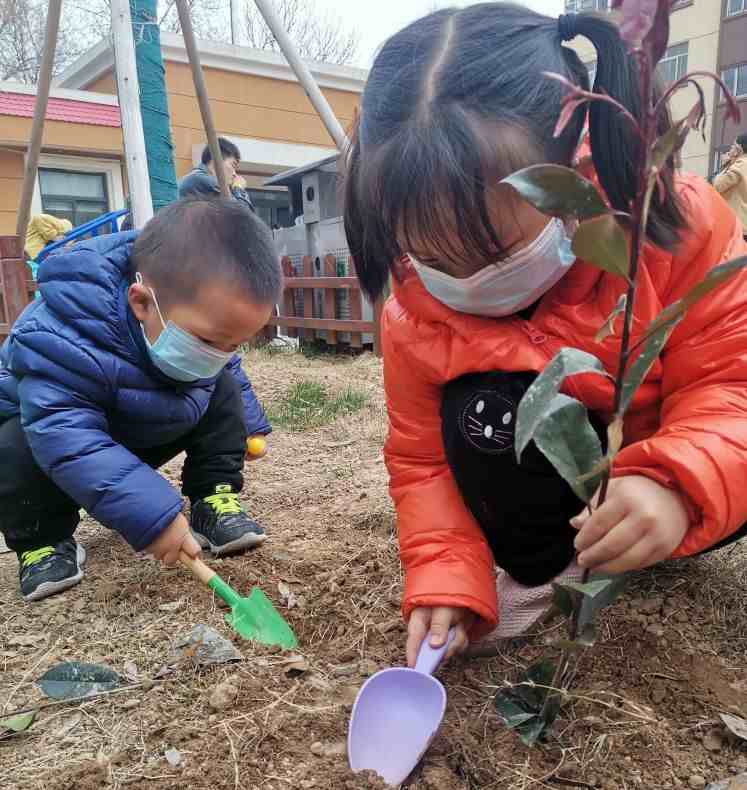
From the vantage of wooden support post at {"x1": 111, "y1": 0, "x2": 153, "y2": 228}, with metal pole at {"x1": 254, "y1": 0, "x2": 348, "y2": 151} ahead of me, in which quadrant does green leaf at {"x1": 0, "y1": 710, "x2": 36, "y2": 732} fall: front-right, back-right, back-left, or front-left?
back-right

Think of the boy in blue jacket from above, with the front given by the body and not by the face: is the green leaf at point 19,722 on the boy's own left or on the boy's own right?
on the boy's own right

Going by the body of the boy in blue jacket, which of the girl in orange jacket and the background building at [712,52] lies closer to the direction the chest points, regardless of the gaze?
the girl in orange jacket

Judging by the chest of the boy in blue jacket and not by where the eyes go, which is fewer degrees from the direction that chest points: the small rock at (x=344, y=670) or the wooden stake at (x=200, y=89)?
the small rock

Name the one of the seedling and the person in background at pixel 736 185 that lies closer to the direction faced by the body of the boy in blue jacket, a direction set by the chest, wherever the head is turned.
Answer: the seedling

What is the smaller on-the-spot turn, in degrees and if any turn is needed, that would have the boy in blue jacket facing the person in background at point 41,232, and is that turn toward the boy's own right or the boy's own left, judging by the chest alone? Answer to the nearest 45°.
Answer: approximately 135° to the boy's own left

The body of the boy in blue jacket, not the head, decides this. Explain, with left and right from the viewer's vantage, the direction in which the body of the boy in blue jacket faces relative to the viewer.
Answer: facing the viewer and to the right of the viewer

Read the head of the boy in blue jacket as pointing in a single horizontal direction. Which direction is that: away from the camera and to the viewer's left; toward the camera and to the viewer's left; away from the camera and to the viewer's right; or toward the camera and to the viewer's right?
toward the camera and to the viewer's right

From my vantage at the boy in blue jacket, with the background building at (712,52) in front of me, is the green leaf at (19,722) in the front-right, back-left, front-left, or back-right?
back-right

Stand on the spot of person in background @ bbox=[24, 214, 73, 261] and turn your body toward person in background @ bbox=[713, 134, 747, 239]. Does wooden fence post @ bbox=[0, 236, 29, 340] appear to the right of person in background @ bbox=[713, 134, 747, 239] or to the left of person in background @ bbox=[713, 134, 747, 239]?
right

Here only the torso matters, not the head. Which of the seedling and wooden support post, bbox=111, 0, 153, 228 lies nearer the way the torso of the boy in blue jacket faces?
the seedling

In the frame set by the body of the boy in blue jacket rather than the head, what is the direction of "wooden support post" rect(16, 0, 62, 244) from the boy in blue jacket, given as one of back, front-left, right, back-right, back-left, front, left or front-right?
back-left

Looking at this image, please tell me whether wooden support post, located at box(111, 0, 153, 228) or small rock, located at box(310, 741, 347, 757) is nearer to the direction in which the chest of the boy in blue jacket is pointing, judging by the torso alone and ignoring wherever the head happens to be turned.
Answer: the small rock

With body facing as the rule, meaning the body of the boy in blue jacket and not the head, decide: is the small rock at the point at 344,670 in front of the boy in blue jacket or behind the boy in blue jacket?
in front

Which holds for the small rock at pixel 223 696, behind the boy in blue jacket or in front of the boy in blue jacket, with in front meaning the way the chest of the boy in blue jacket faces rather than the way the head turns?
in front
